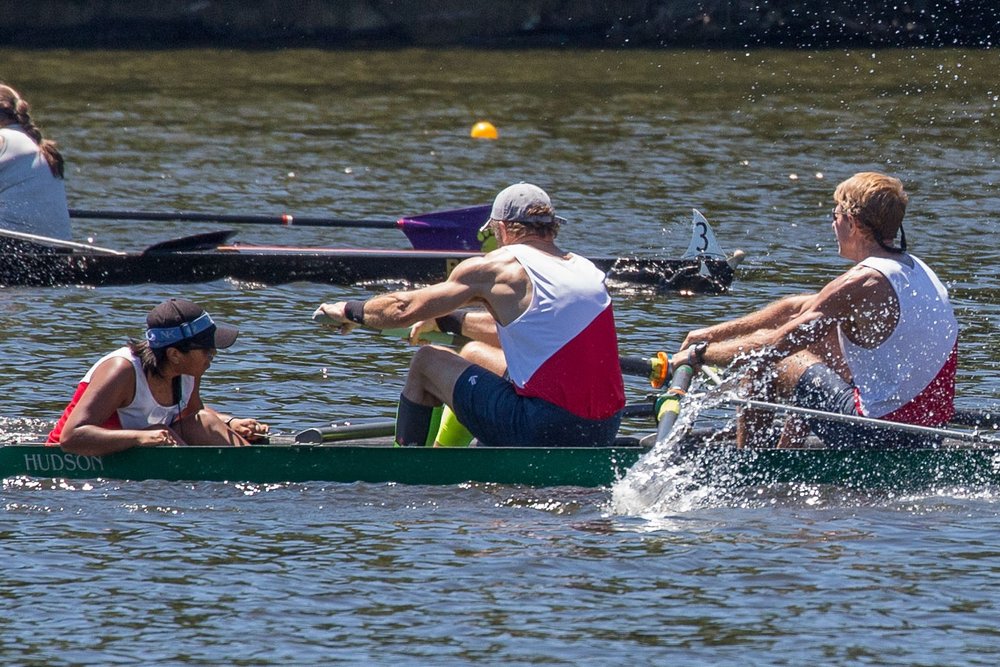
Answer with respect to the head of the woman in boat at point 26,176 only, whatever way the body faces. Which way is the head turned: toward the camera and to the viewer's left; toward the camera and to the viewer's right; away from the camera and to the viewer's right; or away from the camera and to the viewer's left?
away from the camera and to the viewer's left

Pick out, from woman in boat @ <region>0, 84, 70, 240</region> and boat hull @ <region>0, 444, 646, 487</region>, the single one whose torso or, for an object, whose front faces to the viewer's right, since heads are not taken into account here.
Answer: the boat hull

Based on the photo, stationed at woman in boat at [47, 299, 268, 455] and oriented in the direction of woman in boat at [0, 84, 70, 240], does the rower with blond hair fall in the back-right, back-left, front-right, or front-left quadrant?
back-right

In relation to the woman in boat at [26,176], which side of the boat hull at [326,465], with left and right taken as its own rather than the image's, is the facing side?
left

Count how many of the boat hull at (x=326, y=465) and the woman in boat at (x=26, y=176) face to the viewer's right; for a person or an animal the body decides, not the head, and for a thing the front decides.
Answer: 1

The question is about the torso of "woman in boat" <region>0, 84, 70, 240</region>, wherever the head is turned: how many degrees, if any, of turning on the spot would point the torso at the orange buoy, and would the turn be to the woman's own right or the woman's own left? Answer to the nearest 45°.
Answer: approximately 135° to the woman's own right

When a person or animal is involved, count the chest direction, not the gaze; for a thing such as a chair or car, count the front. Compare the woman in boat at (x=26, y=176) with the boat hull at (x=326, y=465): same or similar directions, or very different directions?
very different directions

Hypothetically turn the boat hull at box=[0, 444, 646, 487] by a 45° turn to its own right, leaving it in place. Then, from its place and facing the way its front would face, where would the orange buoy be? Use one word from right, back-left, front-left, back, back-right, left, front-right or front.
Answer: back-left

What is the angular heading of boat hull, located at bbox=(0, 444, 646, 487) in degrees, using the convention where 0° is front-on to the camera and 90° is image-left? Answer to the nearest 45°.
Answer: approximately 270°

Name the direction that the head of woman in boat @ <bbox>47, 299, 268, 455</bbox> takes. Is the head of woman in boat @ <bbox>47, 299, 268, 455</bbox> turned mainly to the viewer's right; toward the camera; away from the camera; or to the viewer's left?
to the viewer's right
